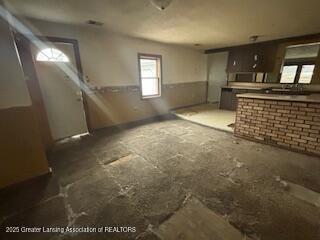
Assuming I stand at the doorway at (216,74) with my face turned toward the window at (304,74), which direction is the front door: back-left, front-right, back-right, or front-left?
back-right

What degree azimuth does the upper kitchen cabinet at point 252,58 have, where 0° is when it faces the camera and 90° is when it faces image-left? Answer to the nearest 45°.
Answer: approximately 45°

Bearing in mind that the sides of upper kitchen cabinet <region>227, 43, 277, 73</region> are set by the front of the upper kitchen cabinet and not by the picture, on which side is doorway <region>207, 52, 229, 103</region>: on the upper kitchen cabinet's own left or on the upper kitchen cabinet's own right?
on the upper kitchen cabinet's own right
